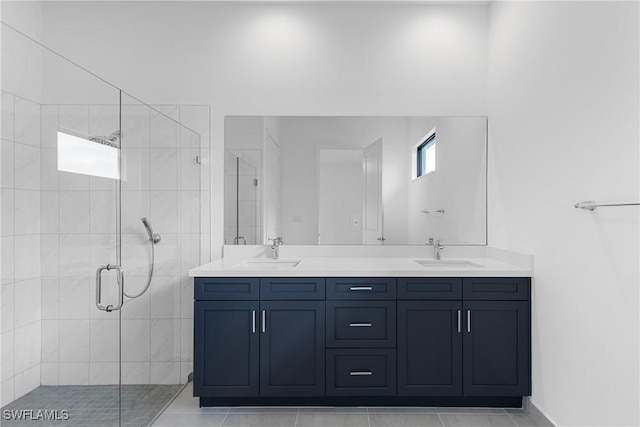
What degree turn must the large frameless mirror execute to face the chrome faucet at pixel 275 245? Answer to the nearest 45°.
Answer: approximately 90° to its right

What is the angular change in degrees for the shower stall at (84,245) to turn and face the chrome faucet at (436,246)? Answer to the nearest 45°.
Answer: approximately 45° to its left

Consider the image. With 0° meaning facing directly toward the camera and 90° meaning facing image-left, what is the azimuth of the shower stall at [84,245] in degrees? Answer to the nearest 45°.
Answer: approximately 315°

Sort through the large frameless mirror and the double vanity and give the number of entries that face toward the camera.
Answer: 2

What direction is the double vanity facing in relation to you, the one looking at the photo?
facing the viewer

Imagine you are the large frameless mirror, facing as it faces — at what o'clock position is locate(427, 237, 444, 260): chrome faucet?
The chrome faucet is roughly at 9 o'clock from the large frameless mirror.

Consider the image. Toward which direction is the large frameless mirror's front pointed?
toward the camera

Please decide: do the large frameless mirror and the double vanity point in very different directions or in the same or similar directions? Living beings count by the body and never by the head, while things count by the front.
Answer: same or similar directions

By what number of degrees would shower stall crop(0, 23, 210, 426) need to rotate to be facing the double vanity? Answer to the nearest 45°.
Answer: approximately 45° to its left
